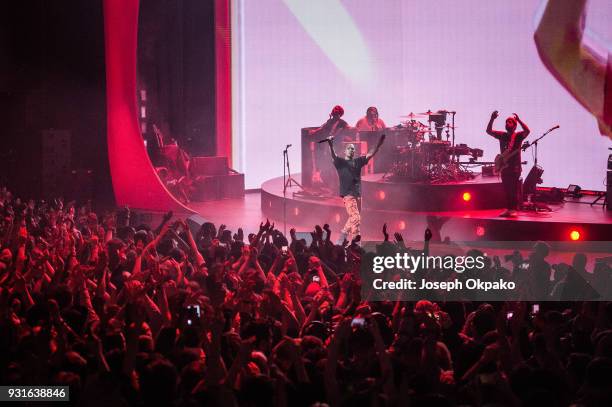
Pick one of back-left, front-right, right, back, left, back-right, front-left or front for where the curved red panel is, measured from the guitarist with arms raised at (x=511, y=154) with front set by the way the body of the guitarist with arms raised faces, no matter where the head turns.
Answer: front-right

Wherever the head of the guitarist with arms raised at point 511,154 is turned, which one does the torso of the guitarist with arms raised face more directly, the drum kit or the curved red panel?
the curved red panel

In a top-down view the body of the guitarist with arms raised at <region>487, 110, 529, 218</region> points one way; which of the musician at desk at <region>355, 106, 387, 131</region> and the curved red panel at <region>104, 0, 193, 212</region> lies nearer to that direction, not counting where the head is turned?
the curved red panel

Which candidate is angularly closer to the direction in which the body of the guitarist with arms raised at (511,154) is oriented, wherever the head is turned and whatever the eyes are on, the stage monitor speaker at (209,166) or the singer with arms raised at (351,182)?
the singer with arms raised

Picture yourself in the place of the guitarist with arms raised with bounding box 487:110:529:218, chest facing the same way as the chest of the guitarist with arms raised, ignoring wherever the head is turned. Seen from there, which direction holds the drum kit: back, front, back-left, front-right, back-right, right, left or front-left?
right

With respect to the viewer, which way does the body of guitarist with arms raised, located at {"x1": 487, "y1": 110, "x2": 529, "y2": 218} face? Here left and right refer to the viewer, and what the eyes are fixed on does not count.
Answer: facing the viewer and to the left of the viewer

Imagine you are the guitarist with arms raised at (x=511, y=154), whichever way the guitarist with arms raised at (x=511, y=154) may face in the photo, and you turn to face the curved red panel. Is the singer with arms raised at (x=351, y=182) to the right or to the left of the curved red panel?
left

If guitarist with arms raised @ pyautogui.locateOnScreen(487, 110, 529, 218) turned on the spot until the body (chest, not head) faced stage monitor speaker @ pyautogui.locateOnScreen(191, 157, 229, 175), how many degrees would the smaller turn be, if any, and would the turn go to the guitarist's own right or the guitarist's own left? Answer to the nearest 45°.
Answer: approximately 90° to the guitarist's own right

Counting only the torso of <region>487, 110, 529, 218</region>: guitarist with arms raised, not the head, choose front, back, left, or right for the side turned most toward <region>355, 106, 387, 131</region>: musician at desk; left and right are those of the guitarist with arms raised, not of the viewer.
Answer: right

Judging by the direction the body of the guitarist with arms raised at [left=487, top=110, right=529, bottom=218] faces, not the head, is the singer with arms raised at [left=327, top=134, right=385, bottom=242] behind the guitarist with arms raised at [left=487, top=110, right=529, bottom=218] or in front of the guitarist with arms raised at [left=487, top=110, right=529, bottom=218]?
in front
